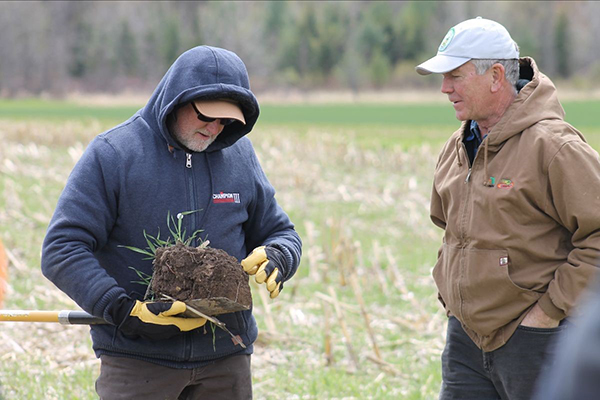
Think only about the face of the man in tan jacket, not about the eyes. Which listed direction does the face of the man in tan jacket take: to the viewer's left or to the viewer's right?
to the viewer's left

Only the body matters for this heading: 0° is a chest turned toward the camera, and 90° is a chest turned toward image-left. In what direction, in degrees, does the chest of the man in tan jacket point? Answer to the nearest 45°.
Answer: approximately 45°

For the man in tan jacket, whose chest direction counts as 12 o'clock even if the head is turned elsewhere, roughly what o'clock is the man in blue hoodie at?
The man in blue hoodie is roughly at 1 o'clock from the man in tan jacket.
